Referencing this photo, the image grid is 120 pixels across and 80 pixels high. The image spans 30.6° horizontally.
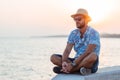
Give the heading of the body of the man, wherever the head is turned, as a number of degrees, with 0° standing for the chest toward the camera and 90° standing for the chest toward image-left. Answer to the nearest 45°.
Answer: approximately 45°
